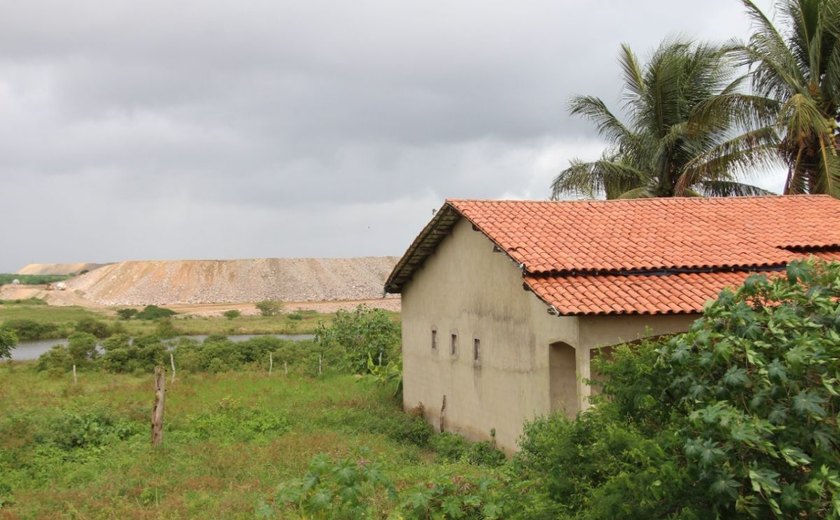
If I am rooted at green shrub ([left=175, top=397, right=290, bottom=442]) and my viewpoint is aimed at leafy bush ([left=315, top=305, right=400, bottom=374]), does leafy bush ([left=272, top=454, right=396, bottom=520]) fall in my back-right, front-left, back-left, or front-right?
back-right

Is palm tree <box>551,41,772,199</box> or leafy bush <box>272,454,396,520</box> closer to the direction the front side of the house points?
the leafy bush
